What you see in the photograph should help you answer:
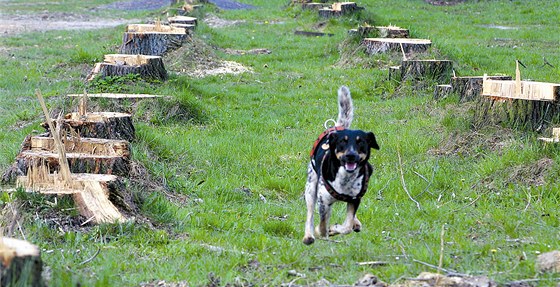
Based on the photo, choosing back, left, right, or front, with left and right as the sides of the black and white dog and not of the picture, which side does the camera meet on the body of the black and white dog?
front

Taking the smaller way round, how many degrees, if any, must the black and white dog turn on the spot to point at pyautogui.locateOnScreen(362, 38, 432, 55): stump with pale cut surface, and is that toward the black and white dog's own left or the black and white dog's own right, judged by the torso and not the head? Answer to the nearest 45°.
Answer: approximately 180°

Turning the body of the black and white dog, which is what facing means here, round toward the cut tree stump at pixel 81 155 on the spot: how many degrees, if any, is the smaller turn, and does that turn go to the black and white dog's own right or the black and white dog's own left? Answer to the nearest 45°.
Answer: approximately 135° to the black and white dog's own right

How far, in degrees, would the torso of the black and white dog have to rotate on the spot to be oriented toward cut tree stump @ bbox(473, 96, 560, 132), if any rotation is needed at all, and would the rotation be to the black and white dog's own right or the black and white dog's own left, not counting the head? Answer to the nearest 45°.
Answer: approximately 135° to the black and white dog's own left

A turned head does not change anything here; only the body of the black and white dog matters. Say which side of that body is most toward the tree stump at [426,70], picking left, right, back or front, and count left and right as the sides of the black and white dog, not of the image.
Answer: back

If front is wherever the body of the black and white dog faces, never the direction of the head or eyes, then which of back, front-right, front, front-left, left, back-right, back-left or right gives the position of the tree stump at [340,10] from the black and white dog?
back

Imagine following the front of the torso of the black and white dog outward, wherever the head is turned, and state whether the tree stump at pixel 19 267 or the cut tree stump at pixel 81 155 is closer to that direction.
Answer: the tree stump

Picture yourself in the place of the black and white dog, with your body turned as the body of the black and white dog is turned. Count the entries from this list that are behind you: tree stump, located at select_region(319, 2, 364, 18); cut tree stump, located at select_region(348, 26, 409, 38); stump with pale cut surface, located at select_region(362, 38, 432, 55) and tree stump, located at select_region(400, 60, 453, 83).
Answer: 4

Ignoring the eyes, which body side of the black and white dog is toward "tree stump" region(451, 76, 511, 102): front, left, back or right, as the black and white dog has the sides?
back

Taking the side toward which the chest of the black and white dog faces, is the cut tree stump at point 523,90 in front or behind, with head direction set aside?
behind

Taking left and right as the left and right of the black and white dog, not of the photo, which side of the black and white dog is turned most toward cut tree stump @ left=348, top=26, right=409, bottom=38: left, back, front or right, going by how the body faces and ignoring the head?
back

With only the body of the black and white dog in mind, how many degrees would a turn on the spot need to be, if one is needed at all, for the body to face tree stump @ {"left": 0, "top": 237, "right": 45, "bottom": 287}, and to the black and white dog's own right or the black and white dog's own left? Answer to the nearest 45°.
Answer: approximately 45° to the black and white dog's own right

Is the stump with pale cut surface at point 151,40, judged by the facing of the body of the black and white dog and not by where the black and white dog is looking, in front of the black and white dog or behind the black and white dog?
behind

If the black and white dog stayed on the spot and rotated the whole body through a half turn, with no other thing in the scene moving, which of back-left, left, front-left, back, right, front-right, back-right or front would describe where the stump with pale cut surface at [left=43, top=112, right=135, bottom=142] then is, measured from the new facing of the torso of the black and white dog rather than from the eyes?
front-left
